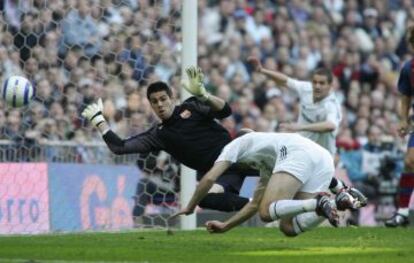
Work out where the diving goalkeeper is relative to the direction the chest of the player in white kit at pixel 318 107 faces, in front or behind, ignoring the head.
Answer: in front

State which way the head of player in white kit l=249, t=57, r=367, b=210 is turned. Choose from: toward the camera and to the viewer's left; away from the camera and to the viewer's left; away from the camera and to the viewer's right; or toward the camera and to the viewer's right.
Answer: toward the camera and to the viewer's left

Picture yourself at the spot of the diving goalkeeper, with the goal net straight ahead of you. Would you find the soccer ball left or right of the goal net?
left

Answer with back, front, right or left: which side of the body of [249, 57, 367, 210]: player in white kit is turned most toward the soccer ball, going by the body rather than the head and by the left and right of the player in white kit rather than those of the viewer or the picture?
front

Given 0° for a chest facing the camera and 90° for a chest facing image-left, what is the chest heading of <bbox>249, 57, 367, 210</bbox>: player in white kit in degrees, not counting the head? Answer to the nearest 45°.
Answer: approximately 45°

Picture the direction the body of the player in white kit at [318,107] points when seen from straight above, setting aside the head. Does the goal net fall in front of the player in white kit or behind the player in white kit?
in front

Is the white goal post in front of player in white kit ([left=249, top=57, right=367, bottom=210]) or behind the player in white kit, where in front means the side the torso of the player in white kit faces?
in front

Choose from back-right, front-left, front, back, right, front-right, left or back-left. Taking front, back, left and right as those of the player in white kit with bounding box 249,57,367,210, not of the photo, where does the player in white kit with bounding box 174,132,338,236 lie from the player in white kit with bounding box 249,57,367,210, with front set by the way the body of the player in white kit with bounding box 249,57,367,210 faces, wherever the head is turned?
front-left
